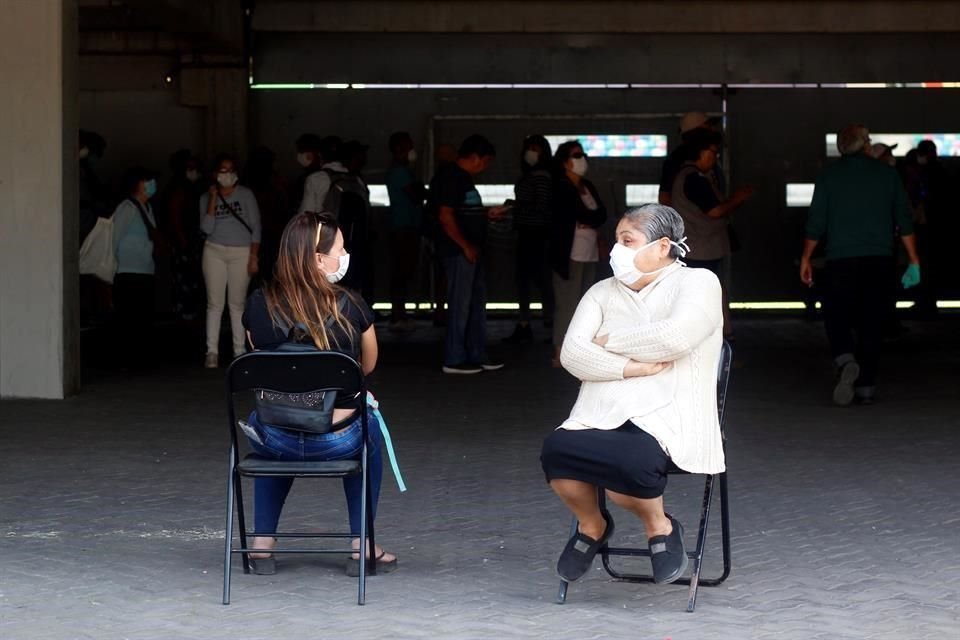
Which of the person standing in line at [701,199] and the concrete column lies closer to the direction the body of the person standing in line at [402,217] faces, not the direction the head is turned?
the person standing in line

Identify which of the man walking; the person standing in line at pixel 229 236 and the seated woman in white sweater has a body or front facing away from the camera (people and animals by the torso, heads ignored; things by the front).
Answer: the man walking

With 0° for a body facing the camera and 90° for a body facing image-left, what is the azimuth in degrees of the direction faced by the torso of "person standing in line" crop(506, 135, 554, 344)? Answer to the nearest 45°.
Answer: approximately 45°

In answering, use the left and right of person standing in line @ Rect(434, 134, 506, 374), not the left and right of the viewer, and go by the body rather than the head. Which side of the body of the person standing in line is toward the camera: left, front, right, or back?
right

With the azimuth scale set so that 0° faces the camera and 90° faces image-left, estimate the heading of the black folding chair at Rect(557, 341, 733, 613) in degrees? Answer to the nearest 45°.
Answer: approximately 45°

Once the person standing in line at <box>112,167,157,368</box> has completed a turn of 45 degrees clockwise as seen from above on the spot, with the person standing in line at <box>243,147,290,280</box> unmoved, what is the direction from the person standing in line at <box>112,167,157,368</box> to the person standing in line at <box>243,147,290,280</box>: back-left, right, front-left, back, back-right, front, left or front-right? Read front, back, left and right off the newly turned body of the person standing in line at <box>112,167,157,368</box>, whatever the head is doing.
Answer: left

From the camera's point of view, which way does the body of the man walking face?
away from the camera

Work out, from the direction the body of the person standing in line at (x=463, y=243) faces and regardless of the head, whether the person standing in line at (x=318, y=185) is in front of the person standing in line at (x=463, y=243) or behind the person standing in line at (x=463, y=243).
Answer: behind

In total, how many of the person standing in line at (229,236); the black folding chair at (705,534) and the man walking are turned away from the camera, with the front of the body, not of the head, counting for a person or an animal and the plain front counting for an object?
1

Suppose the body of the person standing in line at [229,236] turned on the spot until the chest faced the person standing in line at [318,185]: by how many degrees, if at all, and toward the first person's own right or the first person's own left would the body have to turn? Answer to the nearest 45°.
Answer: approximately 90° to the first person's own left
